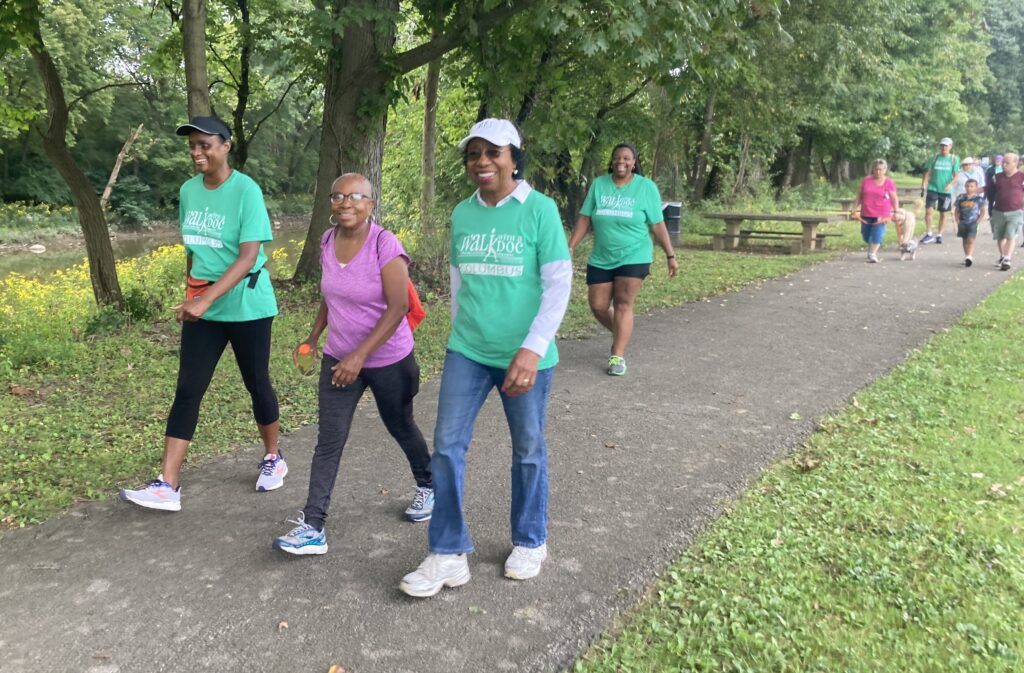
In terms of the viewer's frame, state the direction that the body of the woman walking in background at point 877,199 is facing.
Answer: toward the camera

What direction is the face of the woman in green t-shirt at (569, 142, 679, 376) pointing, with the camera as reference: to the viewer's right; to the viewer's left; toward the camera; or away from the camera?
toward the camera

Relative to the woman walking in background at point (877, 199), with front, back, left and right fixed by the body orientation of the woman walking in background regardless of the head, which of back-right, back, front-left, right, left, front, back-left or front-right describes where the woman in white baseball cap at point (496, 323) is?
front

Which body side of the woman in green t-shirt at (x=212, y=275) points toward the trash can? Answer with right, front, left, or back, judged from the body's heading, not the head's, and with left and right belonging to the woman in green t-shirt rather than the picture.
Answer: back

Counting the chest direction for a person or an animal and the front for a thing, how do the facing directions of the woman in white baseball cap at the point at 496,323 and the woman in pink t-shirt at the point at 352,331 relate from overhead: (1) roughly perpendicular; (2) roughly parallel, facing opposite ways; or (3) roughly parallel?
roughly parallel

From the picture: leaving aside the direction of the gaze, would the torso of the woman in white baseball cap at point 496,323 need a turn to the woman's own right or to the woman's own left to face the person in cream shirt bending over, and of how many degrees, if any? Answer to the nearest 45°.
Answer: approximately 180°

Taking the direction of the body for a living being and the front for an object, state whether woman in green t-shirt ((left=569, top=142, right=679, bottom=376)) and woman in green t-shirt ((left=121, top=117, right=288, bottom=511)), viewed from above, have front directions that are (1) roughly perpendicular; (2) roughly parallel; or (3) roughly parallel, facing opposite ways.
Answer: roughly parallel

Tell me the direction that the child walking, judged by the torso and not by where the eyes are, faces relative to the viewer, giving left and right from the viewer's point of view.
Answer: facing the viewer

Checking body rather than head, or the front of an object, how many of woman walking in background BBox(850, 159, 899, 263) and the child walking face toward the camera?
2

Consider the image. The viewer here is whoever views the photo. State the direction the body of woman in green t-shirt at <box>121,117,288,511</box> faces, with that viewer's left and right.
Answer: facing the viewer and to the left of the viewer

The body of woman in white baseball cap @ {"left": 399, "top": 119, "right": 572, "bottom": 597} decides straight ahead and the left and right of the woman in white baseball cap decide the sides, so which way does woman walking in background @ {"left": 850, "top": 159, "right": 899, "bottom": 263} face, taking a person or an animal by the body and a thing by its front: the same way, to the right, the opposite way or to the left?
the same way

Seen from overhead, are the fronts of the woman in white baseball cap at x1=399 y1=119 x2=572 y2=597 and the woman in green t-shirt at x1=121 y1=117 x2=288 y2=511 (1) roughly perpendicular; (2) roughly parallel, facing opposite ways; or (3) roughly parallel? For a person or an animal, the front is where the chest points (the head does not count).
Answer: roughly parallel

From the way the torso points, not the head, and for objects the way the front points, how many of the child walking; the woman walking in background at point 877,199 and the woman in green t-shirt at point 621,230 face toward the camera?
3

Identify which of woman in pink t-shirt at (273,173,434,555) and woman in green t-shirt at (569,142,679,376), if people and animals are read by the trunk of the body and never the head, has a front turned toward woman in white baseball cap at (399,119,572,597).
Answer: the woman in green t-shirt

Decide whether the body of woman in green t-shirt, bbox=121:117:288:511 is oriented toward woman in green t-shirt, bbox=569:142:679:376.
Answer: no

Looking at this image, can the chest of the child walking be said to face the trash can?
no

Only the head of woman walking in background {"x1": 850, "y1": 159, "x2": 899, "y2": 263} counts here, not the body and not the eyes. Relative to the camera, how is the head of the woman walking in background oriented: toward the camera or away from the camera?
toward the camera

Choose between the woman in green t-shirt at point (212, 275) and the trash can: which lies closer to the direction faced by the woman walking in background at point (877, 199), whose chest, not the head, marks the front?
the woman in green t-shirt

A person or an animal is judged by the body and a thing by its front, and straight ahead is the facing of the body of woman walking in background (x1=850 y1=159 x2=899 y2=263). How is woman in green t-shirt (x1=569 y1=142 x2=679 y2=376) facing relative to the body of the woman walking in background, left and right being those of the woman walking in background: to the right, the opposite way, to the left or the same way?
the same way
